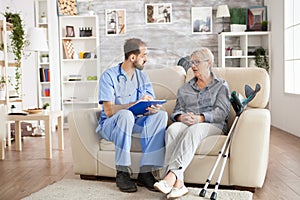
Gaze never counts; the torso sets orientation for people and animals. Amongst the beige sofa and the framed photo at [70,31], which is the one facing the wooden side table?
the framed photo

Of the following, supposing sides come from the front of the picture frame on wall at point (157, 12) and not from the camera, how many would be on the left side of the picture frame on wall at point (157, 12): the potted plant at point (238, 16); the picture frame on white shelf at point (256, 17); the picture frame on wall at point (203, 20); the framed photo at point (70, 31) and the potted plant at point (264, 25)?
4

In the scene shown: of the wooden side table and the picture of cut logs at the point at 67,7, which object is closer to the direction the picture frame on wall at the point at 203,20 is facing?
the wooden side table

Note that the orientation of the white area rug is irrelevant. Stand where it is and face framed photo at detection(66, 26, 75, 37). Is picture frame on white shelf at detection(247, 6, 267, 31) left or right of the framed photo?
right

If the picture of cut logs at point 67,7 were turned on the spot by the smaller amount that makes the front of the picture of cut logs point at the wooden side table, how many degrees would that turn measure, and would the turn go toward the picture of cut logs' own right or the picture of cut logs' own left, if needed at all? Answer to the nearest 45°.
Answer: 0° — it already faces it

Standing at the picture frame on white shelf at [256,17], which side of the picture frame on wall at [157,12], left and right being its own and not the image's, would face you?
left

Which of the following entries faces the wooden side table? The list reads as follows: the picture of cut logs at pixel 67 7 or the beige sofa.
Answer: the picture of cut logs

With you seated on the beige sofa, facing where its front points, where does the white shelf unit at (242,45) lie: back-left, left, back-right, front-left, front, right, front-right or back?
back

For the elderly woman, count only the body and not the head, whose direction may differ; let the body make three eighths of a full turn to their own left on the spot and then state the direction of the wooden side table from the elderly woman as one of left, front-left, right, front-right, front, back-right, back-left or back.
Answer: back-left

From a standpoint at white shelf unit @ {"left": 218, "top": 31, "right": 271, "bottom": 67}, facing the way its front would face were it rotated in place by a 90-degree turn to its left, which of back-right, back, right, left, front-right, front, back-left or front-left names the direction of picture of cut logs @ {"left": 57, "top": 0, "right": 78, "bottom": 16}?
back

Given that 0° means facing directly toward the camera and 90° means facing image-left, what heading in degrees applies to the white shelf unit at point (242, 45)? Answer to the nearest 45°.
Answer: approximately 0°

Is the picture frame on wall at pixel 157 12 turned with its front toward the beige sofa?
yes

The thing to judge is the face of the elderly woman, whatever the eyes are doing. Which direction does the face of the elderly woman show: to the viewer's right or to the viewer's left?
to the viewer's left
